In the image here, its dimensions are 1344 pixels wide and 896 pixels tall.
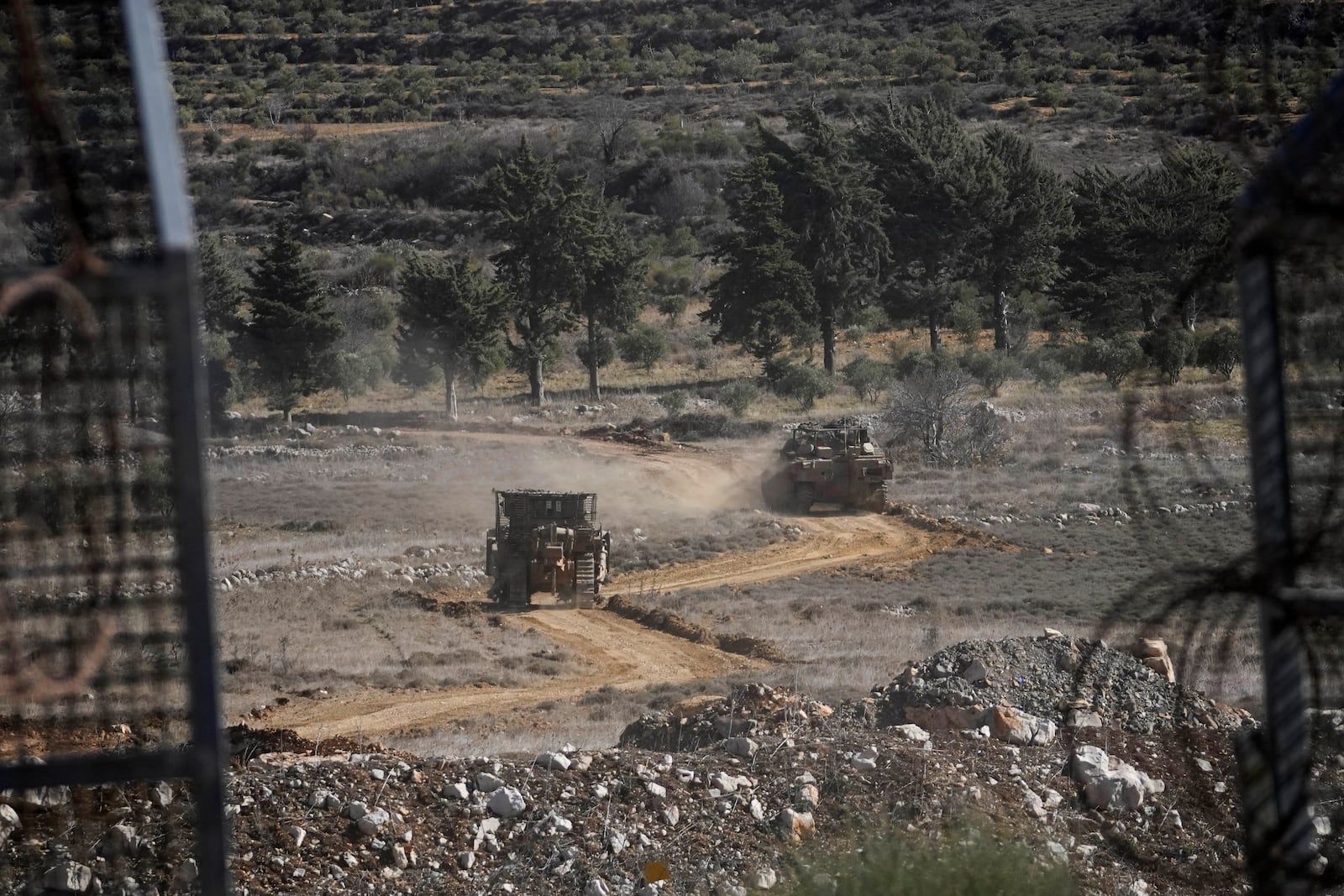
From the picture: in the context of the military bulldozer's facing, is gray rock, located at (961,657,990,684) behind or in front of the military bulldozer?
behind

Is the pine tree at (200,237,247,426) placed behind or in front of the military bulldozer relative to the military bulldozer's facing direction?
in front

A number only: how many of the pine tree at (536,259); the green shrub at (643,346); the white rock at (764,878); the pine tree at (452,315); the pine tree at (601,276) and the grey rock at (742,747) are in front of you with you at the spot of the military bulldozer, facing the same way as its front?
4

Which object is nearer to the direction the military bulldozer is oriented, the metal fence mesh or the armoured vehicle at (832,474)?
the armoured vehicle

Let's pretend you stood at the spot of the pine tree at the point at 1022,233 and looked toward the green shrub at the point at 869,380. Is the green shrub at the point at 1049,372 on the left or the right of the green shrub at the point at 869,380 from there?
left

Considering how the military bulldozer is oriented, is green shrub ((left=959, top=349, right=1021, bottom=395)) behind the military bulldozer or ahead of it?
ahead

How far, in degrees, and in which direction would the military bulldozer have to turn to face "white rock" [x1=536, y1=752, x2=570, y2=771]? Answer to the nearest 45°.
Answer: approximately 180°

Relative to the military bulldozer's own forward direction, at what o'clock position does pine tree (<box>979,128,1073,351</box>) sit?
The pine tree is roughly at 1 o'clock from the military bulldozer.

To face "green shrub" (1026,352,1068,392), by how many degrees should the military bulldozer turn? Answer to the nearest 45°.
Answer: approximately 45° to its right

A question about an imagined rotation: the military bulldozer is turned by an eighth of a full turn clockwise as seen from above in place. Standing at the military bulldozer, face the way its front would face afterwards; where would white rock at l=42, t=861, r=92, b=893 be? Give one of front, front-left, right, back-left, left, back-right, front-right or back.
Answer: back-right

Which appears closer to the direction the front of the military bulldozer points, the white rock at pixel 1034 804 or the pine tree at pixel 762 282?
the pine tree

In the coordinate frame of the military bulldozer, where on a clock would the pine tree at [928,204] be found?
The pine tree is roughly at 1 o'clock from the military bulldozer.

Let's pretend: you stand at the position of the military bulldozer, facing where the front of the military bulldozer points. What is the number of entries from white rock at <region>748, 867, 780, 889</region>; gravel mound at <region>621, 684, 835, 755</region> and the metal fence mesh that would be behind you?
3

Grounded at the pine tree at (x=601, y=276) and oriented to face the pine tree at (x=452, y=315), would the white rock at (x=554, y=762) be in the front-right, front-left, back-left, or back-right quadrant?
front-left

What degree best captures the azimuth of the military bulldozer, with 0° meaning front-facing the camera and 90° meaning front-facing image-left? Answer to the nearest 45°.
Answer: approximately 180°
